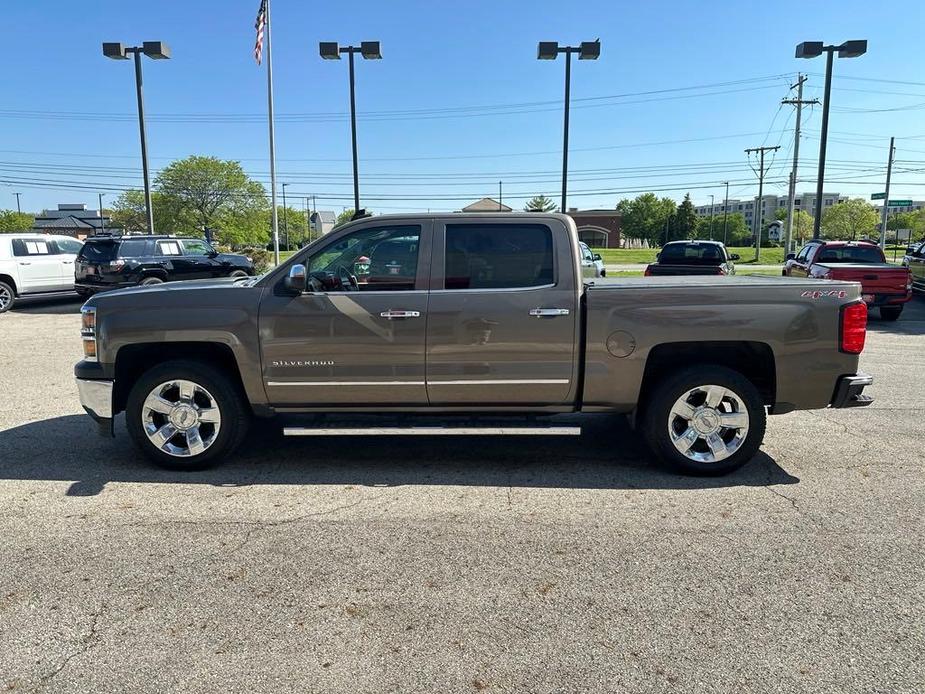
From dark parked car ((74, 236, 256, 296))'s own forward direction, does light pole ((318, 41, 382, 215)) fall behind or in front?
in front

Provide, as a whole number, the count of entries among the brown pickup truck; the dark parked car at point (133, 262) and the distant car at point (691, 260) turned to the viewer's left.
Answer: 1

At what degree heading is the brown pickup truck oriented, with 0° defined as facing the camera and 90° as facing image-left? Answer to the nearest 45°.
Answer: approximately 90°

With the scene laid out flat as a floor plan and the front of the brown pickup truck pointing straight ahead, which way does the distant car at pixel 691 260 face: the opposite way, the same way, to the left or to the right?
to the right

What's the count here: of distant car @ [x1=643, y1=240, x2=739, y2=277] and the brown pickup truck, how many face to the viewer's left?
1

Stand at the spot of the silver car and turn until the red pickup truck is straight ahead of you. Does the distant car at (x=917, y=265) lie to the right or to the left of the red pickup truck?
left

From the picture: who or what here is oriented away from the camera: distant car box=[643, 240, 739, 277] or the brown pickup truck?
the distant car

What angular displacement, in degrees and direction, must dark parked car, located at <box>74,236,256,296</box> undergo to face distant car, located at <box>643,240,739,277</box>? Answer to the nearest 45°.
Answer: approximately 90° to its right

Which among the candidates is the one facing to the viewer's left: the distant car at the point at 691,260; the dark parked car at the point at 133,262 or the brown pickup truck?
the brown pickup truck

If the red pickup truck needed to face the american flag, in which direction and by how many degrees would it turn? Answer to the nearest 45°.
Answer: approximately 45° to its left

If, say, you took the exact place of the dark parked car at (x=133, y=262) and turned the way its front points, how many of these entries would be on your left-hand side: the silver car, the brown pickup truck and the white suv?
1

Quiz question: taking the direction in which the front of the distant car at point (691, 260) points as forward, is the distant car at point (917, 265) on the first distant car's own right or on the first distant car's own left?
on the first distant car's own right

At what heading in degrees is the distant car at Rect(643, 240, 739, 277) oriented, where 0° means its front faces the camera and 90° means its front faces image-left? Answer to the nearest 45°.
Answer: approximately 180°

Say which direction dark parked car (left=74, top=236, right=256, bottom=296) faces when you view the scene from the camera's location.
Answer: facing away from the viewer and to the right of the viewer
